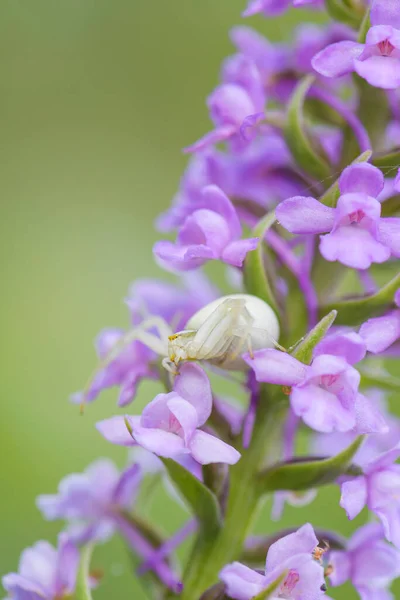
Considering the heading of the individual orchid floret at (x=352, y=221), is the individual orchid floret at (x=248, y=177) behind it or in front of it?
behind

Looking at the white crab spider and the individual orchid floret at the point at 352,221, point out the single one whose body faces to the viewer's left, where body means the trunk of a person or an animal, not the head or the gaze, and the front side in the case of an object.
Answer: the white crab spider

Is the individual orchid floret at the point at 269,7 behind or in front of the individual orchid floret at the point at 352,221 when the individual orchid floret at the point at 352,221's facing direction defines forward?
behind

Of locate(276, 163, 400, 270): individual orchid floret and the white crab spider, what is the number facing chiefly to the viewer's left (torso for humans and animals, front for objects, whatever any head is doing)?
1

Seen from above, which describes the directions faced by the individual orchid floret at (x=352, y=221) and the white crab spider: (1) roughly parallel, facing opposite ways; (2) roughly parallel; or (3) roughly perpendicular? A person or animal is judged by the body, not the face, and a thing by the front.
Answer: roughly perpendicular

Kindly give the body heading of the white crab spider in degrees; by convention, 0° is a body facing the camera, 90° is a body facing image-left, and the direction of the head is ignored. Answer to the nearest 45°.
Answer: approximately 90°
